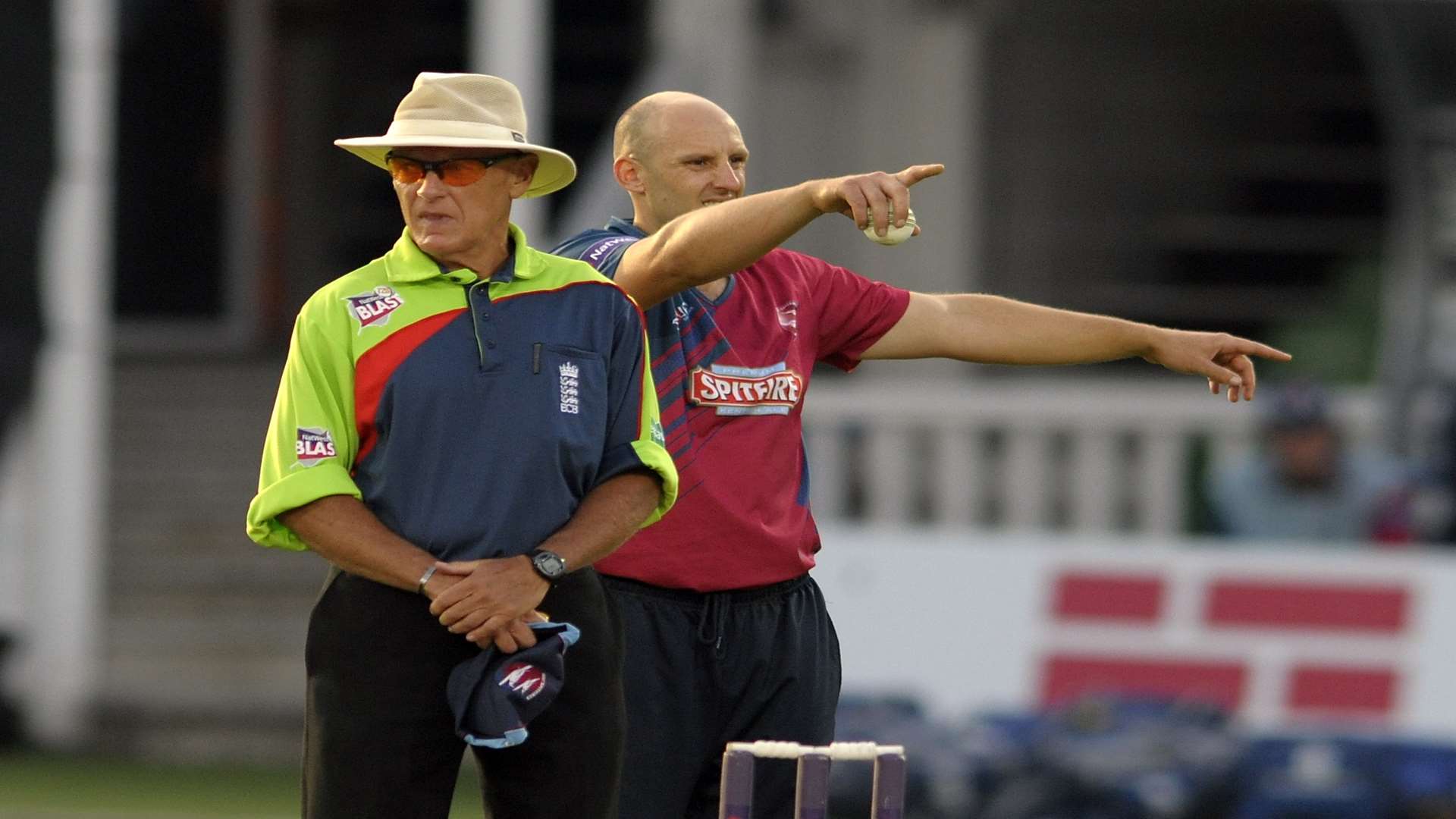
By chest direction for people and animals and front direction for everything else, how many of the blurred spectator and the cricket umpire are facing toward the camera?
2

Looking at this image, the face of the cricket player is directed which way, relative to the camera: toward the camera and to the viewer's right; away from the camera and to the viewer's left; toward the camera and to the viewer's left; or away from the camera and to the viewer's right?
toward the camera and to the viewer's right

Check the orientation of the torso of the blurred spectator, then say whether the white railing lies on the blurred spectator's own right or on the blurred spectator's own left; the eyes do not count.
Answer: on the blurred spectator's own right

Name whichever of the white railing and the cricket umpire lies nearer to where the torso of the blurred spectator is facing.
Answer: the cricket umpire

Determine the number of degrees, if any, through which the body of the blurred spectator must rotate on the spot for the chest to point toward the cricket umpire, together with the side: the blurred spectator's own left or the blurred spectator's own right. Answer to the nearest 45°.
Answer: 0° — they already face them

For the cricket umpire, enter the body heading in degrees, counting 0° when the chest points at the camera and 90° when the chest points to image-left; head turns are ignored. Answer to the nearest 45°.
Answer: approximately 0°
